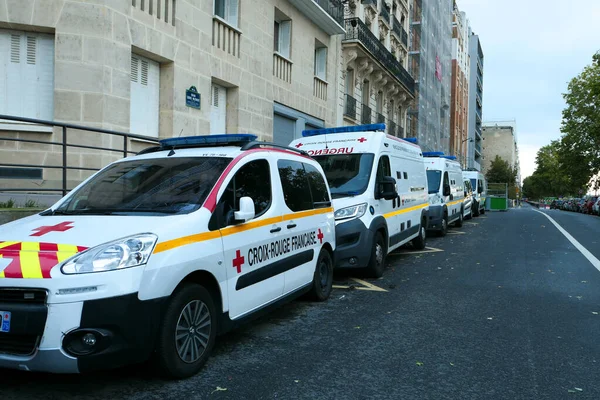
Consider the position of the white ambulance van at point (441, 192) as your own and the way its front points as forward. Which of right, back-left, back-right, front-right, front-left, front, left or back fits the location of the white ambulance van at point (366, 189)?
front-left

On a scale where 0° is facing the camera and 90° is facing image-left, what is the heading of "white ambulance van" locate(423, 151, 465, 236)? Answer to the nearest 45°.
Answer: approximately 45°

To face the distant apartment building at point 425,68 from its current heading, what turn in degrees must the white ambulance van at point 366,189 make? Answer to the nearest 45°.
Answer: approximately 135° to its right

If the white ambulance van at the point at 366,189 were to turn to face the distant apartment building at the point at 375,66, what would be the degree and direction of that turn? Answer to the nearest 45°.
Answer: approximately 135° to its right

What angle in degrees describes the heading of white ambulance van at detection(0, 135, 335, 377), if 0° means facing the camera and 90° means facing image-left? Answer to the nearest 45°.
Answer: approximately 45°

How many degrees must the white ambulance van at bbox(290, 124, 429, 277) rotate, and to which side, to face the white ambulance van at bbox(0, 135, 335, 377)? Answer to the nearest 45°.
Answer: approximately 45° to its left

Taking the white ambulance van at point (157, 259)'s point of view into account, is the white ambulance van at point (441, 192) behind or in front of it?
behind

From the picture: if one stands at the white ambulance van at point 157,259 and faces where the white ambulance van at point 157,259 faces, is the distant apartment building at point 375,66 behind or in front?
behind

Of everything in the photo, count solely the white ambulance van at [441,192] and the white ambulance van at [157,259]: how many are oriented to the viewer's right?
0

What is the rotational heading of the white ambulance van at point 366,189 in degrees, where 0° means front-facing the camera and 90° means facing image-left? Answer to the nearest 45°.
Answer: approximately 45°

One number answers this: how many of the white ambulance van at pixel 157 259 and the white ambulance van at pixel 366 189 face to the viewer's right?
0

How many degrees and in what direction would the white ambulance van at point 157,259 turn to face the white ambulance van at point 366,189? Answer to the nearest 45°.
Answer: approximately 180°

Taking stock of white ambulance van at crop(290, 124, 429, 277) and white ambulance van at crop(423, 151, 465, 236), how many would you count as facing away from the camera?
0

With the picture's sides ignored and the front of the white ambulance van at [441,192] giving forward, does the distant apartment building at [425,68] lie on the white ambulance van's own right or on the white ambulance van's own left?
on the white ambulance van's own right

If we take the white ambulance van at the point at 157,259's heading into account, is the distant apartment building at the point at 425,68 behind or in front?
behind
